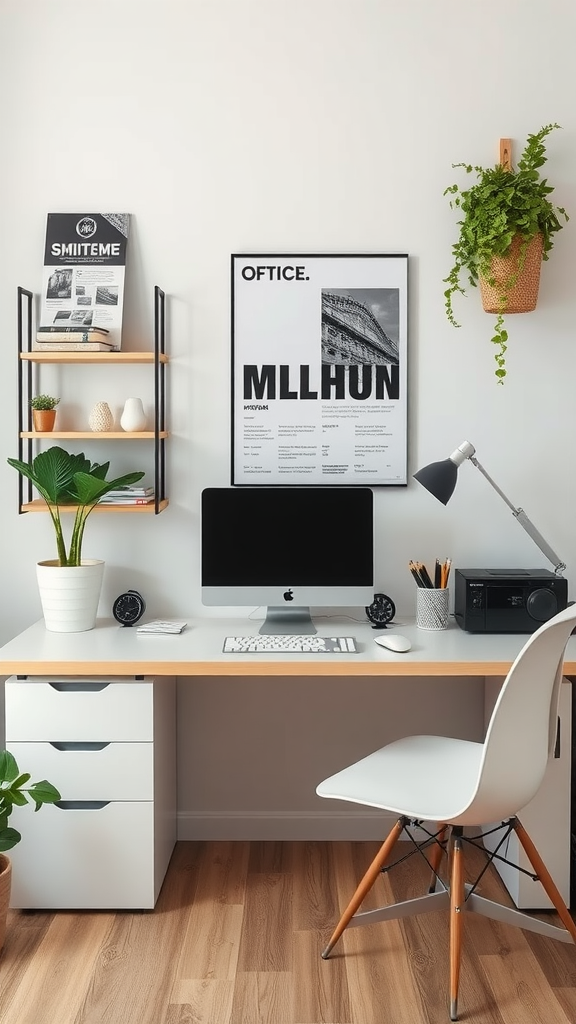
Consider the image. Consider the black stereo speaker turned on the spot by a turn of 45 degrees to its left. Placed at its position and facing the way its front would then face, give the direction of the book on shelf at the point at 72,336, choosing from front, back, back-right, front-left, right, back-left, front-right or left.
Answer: back-right

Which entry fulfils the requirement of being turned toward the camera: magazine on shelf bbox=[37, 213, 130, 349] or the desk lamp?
the magazine on shelf

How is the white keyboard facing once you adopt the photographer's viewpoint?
facing the viewer

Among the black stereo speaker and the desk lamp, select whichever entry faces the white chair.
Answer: the black stereo speaker

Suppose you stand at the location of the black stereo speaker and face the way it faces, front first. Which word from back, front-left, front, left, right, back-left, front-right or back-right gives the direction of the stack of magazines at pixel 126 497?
right

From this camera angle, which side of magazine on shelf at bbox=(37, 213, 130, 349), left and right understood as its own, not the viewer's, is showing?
front

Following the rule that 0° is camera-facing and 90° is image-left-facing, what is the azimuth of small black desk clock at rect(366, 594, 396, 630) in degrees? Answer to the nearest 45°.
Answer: approximately 0°

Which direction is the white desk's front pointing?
toward the camera

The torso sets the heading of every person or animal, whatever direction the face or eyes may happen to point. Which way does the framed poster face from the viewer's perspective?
toward the camera

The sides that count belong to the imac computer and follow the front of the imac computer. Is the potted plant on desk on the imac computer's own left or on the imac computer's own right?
on the imac computer's own right

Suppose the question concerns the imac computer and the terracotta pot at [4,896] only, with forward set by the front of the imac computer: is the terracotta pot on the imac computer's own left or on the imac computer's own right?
on the imac computer's own right
